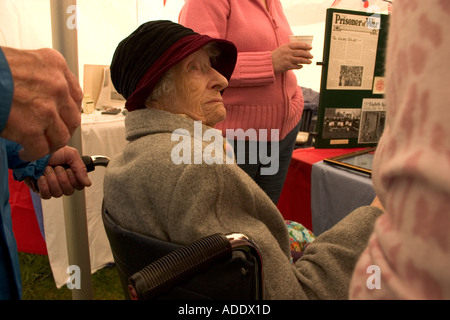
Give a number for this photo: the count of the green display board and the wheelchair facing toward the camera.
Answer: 1

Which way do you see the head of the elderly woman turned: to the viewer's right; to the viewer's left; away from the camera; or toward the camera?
to the viewer's right

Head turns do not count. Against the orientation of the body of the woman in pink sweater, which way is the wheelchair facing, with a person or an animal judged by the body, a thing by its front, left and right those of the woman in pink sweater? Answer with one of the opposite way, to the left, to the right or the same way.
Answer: to the left

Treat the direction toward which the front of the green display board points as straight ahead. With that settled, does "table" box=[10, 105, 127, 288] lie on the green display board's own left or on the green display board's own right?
on the green display board's own right

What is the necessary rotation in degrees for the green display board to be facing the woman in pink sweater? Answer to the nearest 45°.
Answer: approximately 45° to its right

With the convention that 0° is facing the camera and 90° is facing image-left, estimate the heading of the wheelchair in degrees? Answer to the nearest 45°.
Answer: approximately 225°

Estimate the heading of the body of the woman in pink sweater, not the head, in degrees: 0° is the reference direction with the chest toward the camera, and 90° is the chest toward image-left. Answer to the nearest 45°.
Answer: approximately 315°

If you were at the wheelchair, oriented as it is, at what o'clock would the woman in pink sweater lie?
The woman in pink sweater is roughly at 11 o'clock from the wheelchair.

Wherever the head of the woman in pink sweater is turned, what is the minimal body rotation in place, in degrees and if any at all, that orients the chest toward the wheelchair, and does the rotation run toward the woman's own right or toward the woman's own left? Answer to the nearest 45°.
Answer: approximately 45° to the woman's own right

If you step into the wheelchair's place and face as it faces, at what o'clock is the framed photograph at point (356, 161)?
The framed photograph is roughly at 12 o'clock from the wheelchair.

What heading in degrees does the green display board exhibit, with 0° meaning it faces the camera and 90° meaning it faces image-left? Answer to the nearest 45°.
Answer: approximately 0°

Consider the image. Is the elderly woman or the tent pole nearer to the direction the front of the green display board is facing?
the elderly woman

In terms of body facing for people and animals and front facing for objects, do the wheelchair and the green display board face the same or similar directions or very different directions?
very different directions
